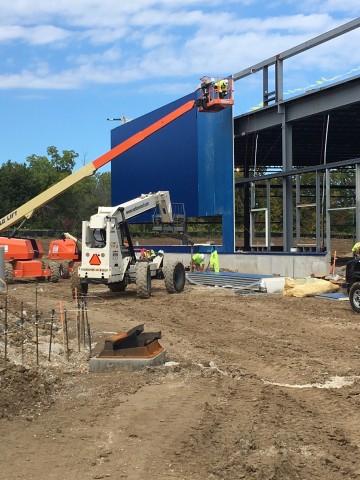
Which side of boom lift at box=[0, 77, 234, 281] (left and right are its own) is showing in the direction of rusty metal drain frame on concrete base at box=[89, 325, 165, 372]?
right

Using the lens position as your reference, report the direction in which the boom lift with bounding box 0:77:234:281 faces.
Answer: facing to the right of the viewer

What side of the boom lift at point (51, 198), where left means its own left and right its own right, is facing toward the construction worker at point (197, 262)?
front

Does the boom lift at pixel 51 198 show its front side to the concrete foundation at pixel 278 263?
yes

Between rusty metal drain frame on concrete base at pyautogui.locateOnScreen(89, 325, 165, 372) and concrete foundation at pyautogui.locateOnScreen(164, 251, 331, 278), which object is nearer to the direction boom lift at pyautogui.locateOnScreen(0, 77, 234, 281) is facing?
the concrete foundation
